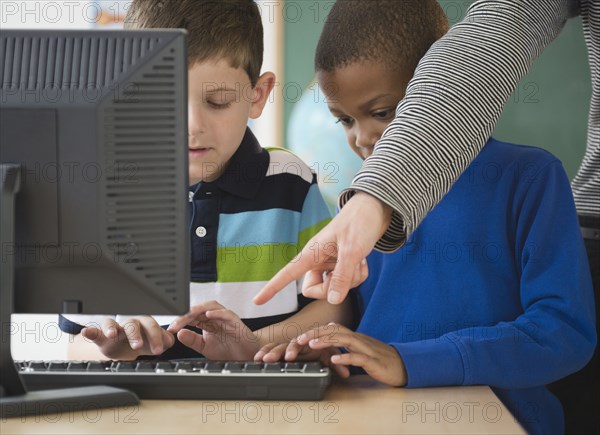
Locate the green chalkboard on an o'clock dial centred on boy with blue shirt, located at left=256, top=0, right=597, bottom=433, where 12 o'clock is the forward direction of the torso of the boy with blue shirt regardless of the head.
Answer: The green chalkboard is roughly at 5 o'clock from the boy with blue shirt.

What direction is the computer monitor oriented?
away from the camera

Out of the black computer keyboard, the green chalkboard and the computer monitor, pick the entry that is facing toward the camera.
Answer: the green chalkboard

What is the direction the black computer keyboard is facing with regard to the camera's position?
facing away from the viewer

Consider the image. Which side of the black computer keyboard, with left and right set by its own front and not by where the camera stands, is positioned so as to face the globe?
front

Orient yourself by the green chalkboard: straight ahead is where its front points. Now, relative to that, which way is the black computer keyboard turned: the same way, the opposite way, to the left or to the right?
the opposite way

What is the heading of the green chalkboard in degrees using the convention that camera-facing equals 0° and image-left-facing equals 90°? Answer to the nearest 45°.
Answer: approximately 0°

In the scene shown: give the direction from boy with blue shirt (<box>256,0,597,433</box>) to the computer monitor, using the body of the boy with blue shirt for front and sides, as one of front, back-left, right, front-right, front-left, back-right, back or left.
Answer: front

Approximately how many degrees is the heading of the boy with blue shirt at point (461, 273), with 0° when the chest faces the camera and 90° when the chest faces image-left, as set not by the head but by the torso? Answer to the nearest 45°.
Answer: approximately 45°

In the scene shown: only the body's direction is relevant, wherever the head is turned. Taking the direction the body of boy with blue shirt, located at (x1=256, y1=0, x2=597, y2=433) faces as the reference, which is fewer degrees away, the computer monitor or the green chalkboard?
the computer monitor
